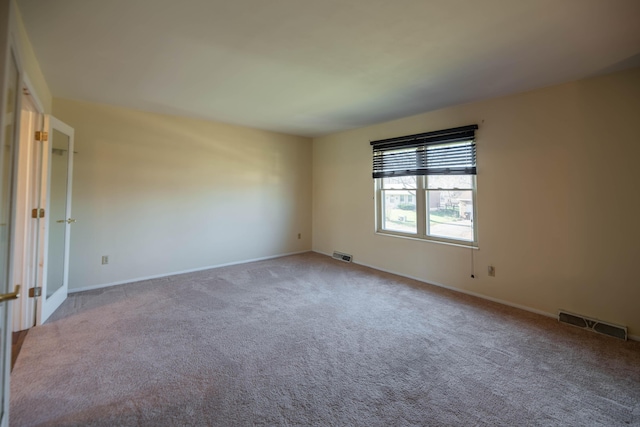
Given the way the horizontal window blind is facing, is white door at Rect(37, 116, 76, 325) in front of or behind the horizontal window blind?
in front

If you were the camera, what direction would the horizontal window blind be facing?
facing the viewer and to the left of the viewer

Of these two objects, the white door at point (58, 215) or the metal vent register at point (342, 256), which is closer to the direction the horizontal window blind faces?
the white door

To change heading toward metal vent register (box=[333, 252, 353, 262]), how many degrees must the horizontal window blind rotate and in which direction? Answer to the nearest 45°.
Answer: approximately 90° to its right

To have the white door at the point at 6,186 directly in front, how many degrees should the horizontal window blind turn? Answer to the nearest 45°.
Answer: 0° — it already faces it

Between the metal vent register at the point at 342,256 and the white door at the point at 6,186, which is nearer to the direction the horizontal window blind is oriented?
the white door

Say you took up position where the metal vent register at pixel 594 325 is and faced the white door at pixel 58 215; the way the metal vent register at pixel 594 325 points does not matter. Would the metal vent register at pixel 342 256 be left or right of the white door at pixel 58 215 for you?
right
